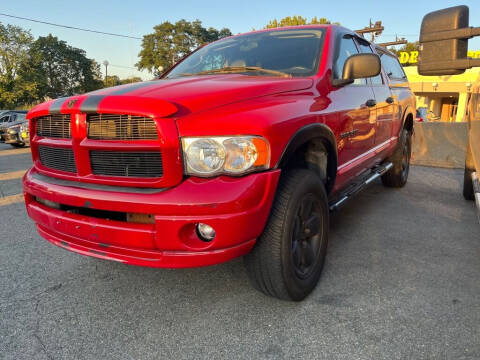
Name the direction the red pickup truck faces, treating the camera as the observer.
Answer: facing the viewer and to the left of the viewer

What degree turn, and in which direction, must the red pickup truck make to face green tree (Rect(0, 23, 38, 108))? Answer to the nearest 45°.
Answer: approximately 90° to its right
